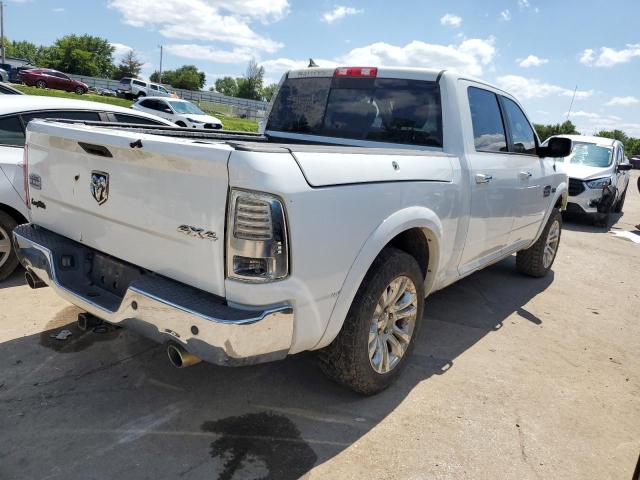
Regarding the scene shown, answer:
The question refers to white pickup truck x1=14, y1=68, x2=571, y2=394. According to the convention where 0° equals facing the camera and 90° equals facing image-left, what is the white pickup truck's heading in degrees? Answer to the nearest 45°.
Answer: approximately 225°

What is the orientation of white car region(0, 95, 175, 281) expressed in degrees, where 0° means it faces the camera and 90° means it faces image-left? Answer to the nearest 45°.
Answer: approximately 225°

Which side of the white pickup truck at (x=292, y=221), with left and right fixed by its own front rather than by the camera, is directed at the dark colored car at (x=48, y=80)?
left

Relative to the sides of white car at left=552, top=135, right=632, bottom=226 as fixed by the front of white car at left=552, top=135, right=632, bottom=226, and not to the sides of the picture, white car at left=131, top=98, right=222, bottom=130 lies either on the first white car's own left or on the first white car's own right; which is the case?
on the first white car's own right

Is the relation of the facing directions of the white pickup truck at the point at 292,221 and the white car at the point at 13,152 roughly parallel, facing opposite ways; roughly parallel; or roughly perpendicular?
roughly parallel

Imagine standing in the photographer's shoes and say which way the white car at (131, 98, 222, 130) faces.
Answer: facing the viewer and to the right of the viewer

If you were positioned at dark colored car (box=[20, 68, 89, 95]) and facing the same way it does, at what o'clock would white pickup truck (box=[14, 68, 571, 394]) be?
The white pickup truck is roughly at 3 o'clock from the dark colored car.

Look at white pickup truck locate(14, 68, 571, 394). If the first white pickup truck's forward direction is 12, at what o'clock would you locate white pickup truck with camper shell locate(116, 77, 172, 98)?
The white pickup truck with camper shell is roughly at 10 o'clock from the first white pickup truck.

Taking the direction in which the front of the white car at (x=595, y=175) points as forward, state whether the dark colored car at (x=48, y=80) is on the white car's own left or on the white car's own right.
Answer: on the white car's own right

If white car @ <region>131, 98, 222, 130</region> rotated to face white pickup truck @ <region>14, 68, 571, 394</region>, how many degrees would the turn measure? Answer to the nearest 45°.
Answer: approximately 45° to its right

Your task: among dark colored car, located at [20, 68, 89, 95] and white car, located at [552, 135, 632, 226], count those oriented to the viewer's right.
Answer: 1
